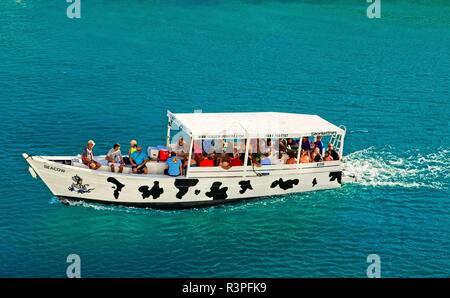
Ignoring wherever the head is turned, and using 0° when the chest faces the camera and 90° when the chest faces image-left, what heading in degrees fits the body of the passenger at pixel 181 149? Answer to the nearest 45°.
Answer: approximately 0°

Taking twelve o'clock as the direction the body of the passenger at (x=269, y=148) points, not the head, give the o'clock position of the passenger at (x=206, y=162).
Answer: the passenger at (x=206, y=162) is roughly at 2 o'clock from the passenger at (x=269, y=148).

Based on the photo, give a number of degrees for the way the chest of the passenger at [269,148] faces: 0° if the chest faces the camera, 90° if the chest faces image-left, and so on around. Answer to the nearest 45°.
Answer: approximately 0°

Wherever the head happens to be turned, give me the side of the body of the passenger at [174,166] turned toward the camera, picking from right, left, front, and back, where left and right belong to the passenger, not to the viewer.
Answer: back

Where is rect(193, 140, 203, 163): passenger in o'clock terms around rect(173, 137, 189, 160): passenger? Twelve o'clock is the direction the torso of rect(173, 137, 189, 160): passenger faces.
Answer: rect(193, 140, 203, 163): passenger is roughly at 10 o'clock from rect(173, 137, 189, 160): passenger.

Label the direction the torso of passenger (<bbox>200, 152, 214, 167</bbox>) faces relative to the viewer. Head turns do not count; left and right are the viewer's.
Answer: facing away from the viewer

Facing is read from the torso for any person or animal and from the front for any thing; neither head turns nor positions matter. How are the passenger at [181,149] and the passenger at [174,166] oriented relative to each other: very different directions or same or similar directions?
very different directions

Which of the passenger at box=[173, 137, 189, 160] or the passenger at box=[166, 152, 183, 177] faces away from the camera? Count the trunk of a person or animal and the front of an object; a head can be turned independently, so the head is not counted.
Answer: the passenger at box=[166, 152, 183, 177]

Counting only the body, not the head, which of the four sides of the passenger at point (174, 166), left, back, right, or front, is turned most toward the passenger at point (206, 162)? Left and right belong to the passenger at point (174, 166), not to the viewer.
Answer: right
